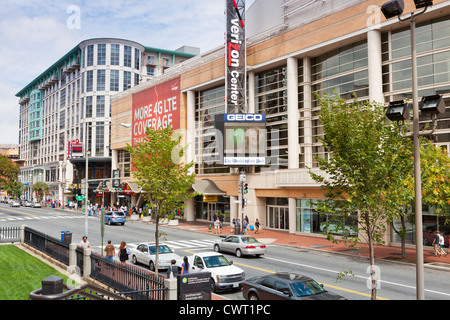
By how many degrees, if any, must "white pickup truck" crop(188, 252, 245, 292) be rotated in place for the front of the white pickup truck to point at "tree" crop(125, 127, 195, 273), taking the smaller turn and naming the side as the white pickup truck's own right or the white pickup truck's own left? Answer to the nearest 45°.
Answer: approximately 180°

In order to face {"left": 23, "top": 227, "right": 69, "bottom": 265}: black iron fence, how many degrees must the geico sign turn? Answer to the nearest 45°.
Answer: approximately 45° to its right

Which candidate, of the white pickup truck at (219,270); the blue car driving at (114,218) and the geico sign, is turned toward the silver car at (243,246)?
the geico sign

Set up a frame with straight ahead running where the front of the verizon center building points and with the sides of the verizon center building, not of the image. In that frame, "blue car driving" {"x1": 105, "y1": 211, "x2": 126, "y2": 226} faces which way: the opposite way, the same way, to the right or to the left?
to the right

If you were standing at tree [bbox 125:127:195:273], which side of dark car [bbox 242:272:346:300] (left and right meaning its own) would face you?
back

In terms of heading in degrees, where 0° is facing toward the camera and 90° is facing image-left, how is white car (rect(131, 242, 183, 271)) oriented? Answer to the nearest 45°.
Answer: approximately 315°

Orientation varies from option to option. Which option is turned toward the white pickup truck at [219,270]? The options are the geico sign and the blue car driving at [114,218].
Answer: the geico sign

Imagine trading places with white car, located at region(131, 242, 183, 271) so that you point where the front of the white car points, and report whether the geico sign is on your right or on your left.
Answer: on your left
